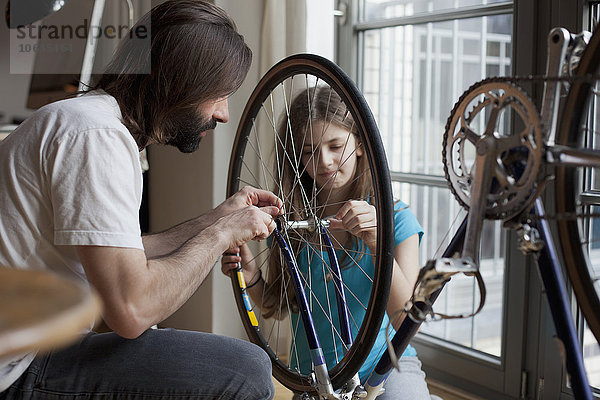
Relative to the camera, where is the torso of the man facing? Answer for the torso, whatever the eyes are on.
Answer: to the viewer's right
